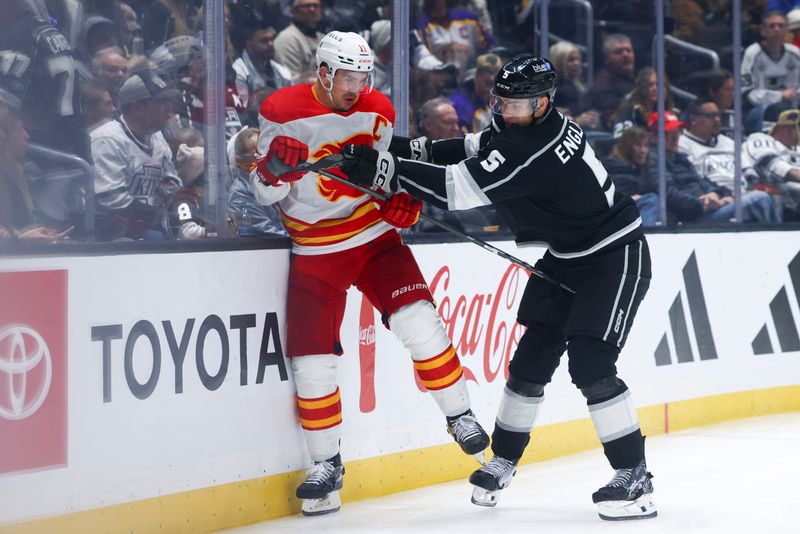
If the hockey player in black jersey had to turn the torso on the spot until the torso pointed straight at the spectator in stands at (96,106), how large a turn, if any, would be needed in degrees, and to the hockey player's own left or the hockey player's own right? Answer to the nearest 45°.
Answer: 0° — they already face them

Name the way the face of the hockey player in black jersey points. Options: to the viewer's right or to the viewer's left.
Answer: to the viewer's left

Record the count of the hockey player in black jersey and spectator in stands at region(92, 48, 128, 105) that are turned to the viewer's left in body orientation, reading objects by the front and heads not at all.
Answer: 1

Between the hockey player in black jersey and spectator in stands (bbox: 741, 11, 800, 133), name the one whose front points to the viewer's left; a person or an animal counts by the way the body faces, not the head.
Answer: the hockey player in black jersey

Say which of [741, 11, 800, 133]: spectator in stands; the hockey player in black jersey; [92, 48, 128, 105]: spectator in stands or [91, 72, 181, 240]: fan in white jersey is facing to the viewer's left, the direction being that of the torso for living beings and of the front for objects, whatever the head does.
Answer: the hockey player in black jersey

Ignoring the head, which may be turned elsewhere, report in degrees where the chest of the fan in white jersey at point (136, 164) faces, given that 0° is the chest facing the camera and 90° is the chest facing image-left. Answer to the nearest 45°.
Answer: approximately 315°

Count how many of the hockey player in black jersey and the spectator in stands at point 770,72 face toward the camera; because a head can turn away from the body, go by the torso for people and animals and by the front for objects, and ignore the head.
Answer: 1

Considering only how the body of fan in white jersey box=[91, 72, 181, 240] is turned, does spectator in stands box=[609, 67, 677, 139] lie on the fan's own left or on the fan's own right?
on the fan's own left

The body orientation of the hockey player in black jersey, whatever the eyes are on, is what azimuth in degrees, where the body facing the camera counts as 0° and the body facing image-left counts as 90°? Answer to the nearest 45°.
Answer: approximately 90°

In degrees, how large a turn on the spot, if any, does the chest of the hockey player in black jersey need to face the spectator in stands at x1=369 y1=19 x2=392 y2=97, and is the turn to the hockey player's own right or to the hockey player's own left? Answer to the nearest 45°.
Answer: approximately 45° to the hockey player's own right

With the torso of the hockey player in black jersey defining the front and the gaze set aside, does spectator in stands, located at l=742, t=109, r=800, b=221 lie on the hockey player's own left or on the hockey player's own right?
on the hockey player's own right
